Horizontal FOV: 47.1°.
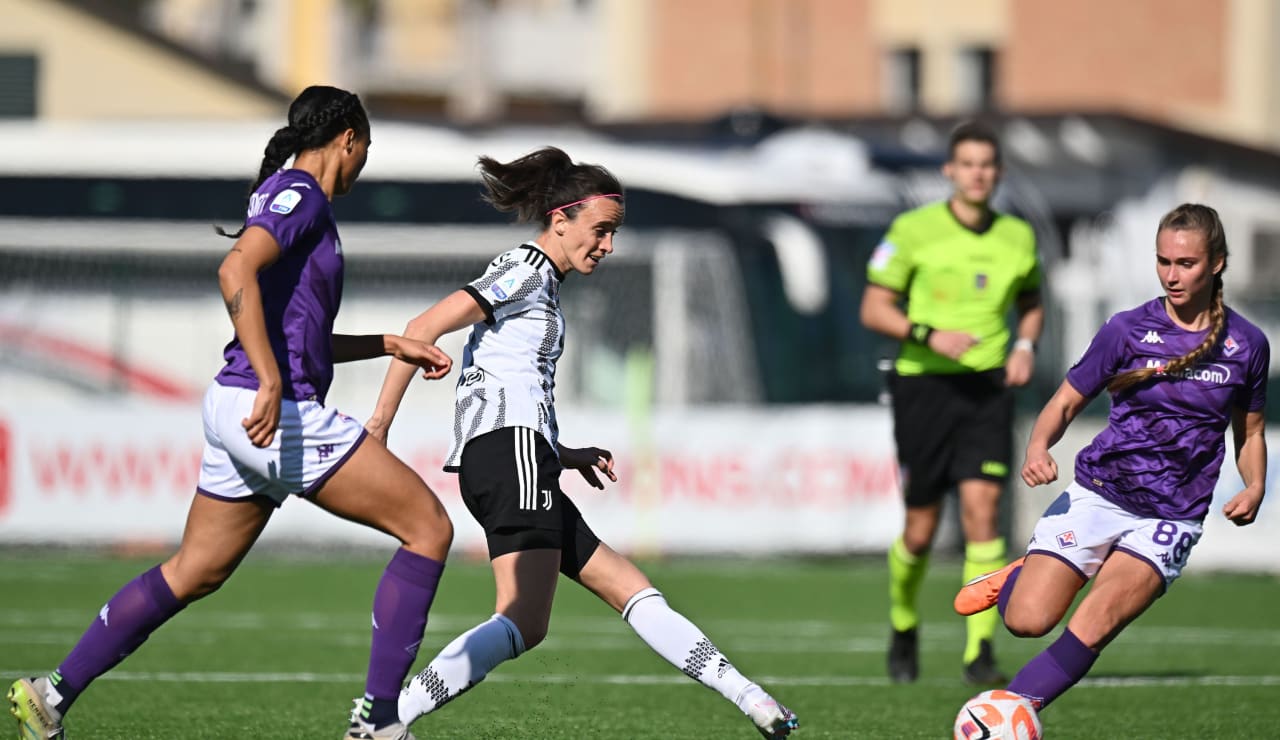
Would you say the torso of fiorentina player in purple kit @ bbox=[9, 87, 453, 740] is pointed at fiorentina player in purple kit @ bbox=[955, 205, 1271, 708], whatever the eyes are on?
yes

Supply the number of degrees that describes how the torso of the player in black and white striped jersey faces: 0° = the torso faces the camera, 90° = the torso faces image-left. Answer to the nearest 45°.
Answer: approximately 270°

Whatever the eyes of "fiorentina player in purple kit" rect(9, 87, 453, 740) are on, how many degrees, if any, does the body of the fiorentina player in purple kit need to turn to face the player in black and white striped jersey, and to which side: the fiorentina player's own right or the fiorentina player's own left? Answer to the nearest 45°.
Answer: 0° — they already face them

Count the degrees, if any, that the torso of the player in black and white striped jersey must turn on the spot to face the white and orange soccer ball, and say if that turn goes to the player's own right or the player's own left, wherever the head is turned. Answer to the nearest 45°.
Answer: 0° — they already face it

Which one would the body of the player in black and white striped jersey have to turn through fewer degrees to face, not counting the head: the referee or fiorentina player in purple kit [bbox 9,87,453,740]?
the referee

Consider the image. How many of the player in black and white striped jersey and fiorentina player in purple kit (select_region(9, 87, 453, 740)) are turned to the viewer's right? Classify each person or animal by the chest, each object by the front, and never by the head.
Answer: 2

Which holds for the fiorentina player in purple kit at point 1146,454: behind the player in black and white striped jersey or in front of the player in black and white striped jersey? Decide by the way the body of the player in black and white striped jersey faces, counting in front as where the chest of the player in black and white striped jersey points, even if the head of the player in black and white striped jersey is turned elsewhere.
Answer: in front

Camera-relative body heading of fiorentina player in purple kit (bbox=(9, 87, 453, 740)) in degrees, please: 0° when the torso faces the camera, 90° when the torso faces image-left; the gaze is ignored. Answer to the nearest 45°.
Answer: approximately 270°
